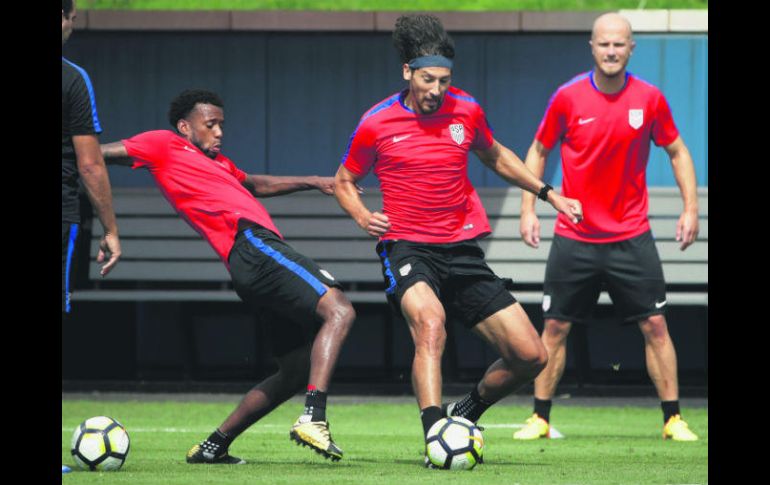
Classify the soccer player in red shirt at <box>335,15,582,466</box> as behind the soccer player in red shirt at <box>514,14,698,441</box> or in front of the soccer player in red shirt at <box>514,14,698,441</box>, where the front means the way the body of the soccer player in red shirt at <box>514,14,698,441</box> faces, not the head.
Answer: in front

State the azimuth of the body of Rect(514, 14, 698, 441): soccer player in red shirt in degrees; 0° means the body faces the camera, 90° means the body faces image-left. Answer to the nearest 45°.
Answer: approximately 0°

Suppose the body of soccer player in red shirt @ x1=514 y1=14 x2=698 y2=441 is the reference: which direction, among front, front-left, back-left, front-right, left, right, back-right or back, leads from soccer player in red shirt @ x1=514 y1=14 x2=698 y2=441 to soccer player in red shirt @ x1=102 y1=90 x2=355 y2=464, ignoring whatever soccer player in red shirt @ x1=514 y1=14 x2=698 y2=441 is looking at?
front-right

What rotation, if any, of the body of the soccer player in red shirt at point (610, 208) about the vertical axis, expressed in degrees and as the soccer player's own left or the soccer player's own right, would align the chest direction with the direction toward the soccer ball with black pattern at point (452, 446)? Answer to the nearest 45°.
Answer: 0° — they already face it

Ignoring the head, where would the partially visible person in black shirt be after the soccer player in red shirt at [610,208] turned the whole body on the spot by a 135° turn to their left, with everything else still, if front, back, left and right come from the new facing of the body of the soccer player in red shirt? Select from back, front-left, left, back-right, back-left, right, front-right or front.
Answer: back

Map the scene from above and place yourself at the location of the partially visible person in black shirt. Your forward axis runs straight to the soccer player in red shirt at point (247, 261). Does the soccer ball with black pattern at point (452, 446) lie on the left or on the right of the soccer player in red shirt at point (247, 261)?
right
